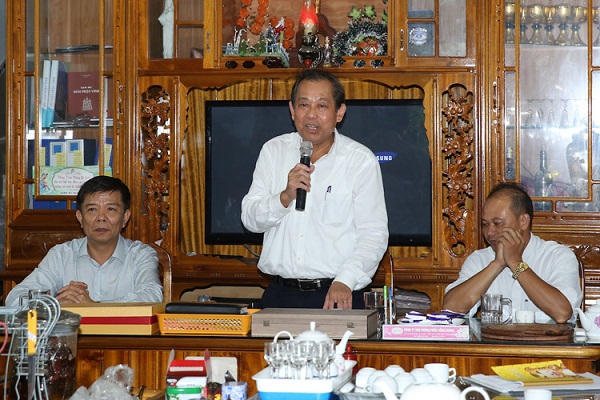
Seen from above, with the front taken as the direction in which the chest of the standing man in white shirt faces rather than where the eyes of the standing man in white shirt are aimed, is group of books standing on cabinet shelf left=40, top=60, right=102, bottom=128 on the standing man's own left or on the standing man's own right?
on the standing man's own right

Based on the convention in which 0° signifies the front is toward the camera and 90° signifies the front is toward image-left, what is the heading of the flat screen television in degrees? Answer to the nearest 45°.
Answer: approximately 0°

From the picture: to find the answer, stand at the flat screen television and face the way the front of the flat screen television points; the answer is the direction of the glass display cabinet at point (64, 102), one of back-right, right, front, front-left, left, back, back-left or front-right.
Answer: right

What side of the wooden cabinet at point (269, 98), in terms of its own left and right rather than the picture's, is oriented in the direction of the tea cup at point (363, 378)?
front

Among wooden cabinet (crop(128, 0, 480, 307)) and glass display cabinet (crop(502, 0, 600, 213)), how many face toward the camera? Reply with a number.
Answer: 2

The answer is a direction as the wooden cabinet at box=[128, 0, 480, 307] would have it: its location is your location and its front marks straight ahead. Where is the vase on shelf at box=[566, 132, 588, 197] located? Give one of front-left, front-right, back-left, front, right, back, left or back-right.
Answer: left

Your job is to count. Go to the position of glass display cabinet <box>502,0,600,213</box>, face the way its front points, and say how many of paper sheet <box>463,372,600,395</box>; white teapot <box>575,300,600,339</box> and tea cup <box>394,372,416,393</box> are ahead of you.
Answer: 3

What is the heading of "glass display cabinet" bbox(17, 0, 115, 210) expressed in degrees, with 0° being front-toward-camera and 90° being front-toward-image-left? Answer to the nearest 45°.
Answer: approximately 0°

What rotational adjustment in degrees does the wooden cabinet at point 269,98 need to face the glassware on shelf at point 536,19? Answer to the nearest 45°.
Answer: approximately 90° to its left

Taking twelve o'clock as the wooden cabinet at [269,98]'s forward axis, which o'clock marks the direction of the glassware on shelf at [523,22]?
The glassware on shelf is roughly at 9 o'clock from the wooden cabinet.

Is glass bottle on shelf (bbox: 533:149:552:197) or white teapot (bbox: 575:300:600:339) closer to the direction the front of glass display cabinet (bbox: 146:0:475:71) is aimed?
the white teapot
